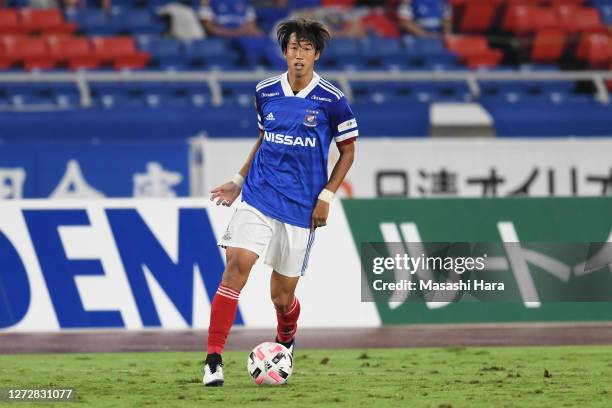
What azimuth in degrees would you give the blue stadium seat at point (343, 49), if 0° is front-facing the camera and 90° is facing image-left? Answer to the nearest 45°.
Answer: approximately 0°

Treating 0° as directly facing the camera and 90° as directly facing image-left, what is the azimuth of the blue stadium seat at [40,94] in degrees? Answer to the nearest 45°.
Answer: approximately 0°

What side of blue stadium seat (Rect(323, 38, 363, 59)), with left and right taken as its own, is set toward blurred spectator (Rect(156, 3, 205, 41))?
right

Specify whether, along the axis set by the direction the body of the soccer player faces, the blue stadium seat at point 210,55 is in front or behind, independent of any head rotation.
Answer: behind

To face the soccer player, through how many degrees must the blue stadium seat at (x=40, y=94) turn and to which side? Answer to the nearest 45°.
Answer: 0° — it already faces them

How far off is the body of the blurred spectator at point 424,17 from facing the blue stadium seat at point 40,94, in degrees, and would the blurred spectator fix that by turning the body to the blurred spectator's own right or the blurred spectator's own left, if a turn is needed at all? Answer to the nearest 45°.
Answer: approximately 45° to the blurred spectator's own right

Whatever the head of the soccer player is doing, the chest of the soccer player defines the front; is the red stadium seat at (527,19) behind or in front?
behind
